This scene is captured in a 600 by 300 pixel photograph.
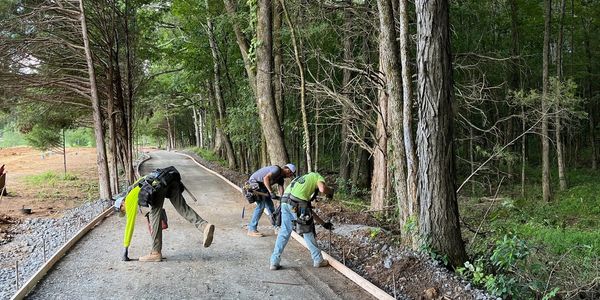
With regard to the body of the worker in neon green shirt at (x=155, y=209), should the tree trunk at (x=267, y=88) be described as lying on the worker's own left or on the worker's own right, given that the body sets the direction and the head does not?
on the worker's own right

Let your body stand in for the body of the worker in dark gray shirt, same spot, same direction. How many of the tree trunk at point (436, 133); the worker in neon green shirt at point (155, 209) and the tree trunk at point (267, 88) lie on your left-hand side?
1

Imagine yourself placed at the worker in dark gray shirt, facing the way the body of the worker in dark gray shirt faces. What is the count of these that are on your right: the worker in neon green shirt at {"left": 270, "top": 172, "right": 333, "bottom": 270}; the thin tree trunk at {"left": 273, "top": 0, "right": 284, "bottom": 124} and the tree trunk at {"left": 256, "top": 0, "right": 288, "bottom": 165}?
1

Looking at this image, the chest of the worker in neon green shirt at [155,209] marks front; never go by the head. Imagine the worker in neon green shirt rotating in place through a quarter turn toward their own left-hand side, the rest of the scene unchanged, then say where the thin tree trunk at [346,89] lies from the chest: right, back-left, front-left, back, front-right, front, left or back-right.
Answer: back-left

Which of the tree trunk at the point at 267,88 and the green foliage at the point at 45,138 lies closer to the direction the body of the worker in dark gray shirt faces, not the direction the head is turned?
the tree trunk

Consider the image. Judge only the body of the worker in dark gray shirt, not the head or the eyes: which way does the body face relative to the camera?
to the viewer's right

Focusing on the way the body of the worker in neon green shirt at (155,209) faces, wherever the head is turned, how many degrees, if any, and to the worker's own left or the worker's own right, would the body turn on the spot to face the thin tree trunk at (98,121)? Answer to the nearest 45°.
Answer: approximately 90° to the worker's own right

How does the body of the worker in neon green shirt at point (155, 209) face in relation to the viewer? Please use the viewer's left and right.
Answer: facing to the left of the viewer

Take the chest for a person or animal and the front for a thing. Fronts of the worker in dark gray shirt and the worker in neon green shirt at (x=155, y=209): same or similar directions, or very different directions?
very different directions

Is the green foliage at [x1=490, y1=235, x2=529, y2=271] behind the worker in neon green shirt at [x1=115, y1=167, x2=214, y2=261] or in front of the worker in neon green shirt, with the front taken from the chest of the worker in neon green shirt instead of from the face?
behind

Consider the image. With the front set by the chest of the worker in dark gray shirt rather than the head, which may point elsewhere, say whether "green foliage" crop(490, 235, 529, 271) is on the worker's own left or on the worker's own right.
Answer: on the worker's own right

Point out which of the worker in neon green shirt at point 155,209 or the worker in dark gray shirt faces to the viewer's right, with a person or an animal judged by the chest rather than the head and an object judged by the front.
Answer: the worker in dark gray shirt

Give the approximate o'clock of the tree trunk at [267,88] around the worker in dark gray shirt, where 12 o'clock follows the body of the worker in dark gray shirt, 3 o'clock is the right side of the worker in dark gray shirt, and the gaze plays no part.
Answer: The tree trunk is roughly at 9 o'clock from the worker in dark gray shirt.

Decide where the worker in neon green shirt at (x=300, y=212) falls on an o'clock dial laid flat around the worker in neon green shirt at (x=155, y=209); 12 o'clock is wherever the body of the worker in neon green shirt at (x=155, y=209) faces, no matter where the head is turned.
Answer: the worker in neon green shirt at (x=300, y=212) is roughly at 7 o'clock from the worker in neon green shirt at (x=155, y=209).

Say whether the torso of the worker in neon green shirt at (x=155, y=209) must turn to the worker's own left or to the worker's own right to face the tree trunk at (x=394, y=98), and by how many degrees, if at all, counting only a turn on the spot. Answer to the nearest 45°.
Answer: approximately 180°

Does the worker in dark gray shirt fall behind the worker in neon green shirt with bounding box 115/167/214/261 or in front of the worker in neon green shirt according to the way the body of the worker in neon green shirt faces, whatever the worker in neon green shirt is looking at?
behind

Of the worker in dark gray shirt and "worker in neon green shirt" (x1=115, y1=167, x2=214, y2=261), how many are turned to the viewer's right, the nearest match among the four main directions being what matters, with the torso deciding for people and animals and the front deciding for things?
1
